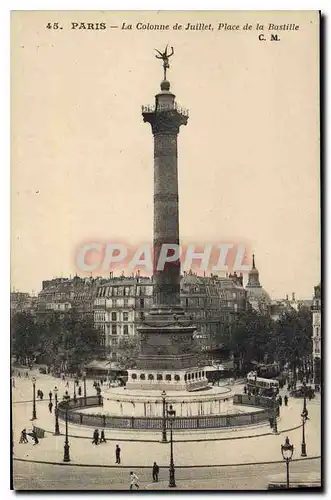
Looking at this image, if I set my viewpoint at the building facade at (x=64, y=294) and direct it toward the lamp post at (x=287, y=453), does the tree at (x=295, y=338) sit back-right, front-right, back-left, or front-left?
front-left

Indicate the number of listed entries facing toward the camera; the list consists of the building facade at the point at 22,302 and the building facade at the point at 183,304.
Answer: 2

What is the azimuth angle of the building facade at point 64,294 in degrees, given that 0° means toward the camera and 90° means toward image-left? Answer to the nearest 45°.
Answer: approximately 45°

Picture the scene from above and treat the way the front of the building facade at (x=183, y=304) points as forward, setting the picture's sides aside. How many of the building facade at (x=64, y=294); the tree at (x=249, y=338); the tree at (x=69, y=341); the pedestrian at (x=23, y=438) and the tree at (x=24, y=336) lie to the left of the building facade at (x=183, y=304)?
1

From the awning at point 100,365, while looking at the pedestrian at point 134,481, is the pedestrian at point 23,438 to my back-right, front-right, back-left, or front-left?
front-right

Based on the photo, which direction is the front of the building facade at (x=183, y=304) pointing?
toward the camera
